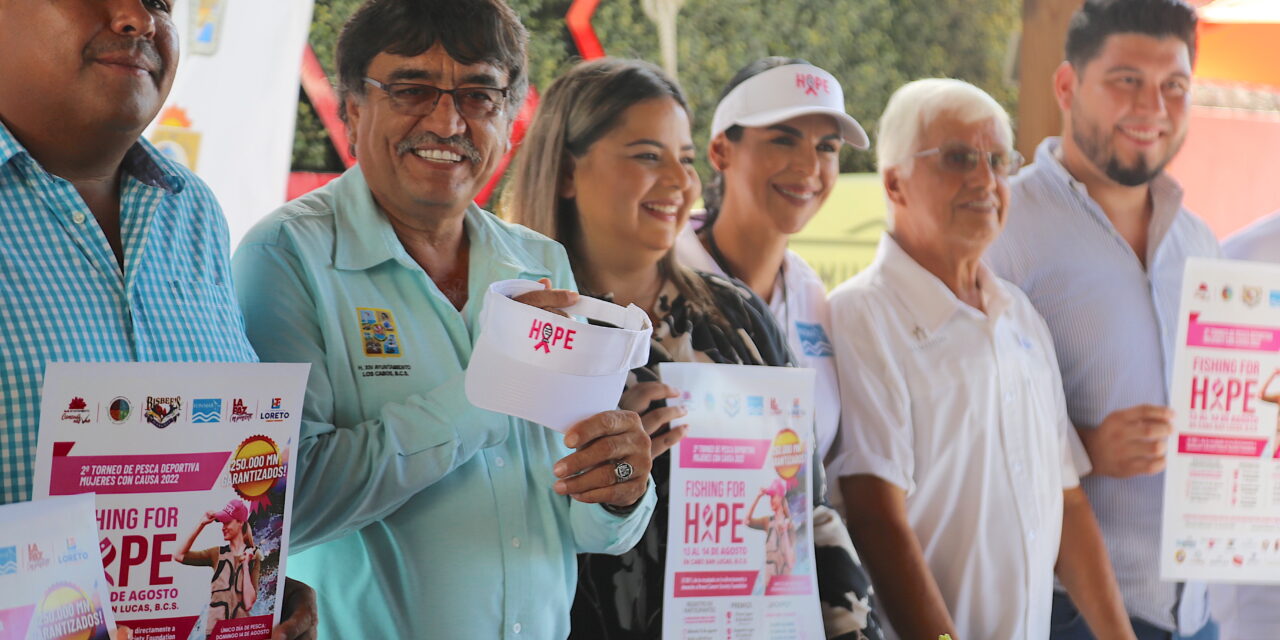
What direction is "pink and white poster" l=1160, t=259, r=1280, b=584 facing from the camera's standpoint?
toward the camera

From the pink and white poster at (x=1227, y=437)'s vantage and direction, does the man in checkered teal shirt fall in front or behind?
in front

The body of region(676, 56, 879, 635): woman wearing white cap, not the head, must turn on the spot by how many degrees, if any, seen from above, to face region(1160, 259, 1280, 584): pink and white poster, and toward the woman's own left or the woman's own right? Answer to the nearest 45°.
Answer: approximately 90° to the woman's own left

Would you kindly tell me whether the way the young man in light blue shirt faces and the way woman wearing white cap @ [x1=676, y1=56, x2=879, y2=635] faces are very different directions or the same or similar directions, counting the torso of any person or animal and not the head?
same or similar directions

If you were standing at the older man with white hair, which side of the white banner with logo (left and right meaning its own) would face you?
left

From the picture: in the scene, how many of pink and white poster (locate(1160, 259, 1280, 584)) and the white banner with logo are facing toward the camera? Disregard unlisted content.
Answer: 2

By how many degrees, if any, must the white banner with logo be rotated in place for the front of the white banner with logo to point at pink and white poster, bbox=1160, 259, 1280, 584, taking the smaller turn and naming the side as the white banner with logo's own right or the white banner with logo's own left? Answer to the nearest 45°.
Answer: approximately 90° to the white banner with logo's own left

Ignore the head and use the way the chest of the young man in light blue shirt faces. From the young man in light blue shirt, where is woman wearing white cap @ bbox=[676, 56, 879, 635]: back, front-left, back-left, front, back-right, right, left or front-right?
right

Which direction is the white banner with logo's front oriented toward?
toward the camera

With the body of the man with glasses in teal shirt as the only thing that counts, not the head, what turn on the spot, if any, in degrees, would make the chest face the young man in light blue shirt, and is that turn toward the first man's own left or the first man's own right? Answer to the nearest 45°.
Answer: approximately 90° to the first man's own left

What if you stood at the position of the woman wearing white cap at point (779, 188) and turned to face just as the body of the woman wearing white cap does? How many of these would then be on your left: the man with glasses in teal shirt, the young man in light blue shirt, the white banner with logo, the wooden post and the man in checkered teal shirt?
2

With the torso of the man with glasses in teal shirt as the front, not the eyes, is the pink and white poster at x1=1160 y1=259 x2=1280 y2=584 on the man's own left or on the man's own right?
on the man's own left

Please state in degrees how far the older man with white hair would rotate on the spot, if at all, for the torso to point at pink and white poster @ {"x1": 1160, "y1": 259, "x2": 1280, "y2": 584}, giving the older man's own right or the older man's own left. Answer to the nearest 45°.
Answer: approximately 90° to the older man's own left

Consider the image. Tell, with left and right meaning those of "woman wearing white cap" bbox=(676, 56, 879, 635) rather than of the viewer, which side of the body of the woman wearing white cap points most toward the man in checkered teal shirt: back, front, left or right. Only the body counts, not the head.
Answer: right

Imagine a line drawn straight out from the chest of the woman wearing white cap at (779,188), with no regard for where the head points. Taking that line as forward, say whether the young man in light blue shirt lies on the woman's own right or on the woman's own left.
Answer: on the woman's own left

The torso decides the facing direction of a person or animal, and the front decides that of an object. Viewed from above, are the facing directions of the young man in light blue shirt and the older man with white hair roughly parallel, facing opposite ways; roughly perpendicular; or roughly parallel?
roughly parallel

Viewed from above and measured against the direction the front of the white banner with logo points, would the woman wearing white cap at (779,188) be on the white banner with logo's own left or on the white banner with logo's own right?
on the white banner with logo's own left
